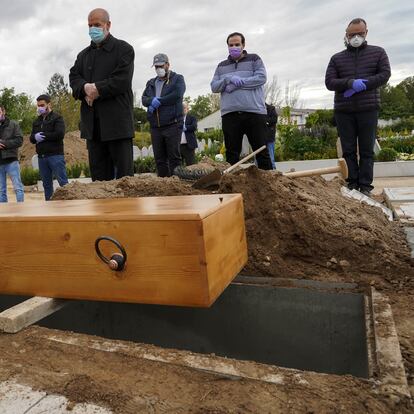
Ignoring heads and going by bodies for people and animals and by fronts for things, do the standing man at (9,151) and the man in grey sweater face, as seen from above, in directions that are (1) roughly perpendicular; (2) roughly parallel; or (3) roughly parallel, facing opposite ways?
roughly parallel

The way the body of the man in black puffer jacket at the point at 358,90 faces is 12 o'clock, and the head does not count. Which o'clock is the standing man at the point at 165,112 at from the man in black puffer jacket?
The standing man is roughly at 3 o'clock from the man in black puffer jacket.

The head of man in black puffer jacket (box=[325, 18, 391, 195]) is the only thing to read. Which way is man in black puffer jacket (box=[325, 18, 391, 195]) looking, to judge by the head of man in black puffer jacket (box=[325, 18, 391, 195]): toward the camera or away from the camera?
toward the camera

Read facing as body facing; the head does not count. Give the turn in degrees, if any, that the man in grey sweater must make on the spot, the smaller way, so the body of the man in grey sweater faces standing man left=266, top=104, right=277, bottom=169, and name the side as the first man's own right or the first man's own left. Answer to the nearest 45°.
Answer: approximately 180°

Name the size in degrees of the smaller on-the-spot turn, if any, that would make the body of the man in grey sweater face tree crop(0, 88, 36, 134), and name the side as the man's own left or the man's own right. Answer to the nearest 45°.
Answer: approximately 135° to the man's own right

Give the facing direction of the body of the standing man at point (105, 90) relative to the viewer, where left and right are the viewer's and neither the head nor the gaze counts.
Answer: facing the viewer and to the left of the viewer

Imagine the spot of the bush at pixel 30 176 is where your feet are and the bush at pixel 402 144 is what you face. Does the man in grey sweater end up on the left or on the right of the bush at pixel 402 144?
right

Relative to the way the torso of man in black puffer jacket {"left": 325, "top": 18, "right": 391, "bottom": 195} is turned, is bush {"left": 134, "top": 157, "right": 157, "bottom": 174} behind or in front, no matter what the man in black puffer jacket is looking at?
behind

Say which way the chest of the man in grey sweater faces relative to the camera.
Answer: toward the camera

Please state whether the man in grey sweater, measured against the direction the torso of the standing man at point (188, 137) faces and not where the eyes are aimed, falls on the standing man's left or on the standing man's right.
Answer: on the standing man's left
